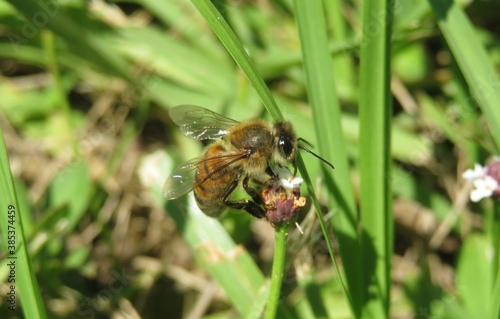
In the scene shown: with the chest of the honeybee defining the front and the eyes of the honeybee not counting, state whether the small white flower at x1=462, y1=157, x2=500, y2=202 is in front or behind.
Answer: in front

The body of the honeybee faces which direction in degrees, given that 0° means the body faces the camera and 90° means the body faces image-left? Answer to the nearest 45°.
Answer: approximately 270°
